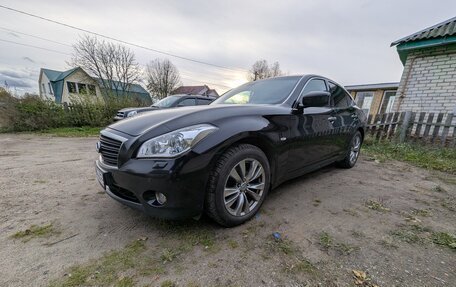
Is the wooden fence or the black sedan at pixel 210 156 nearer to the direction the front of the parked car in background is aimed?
the black sedan

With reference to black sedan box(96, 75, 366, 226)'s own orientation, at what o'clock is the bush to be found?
The bush is roughly at 3 o'clock from the black sedan.

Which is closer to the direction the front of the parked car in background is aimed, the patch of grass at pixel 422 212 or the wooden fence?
the patch of grass

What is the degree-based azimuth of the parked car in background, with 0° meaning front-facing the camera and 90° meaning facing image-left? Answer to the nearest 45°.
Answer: approximately 45°

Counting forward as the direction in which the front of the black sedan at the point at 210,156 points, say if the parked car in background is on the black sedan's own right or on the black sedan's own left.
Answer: on the black sedan's own right

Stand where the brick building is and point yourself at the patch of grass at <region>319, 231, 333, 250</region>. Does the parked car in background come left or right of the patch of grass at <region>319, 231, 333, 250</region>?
right

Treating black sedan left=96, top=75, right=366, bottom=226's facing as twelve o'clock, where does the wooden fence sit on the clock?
The wooden fence is roughly at 6 o'clock from the black sedan.

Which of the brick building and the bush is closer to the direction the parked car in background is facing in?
the bush

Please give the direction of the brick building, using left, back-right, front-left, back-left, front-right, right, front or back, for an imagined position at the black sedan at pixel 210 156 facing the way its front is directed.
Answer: back

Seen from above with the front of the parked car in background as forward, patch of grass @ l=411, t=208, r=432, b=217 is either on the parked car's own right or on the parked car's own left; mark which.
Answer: on the parked car's own left
